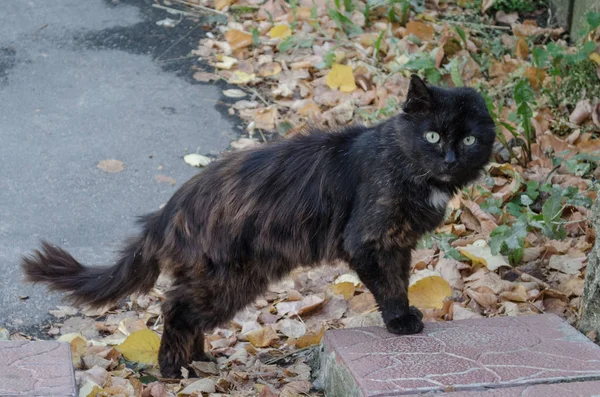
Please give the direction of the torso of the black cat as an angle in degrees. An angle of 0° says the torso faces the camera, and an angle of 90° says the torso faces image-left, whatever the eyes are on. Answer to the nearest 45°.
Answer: approximately 270°

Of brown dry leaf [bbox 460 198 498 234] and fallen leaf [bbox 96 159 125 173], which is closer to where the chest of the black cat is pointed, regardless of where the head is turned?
the brown dry leaf

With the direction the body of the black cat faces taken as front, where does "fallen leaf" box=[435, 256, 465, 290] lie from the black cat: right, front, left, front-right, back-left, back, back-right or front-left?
front-left

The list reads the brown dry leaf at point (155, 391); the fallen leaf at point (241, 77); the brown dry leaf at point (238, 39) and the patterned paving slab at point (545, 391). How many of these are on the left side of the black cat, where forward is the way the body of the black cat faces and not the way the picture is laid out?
2

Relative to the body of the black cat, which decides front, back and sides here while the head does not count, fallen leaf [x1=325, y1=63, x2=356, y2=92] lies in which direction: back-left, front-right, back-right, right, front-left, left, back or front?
left

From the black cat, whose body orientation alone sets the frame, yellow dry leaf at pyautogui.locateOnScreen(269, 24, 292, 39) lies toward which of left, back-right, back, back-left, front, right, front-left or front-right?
left

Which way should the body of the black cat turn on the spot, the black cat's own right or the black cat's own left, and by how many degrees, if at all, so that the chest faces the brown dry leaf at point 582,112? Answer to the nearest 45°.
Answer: approximately 45° to the black cat's own left

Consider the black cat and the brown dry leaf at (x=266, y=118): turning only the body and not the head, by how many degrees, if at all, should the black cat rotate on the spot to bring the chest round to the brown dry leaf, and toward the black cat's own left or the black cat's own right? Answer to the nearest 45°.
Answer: approximately 90° to the black cat's own left

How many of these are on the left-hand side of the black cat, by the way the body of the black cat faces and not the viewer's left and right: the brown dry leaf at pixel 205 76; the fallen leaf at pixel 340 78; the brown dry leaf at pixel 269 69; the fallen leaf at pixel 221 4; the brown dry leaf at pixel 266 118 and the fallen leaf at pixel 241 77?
6

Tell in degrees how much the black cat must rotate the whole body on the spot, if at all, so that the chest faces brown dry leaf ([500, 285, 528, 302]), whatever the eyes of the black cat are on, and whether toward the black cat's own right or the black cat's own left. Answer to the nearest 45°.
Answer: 0° — it already faces it

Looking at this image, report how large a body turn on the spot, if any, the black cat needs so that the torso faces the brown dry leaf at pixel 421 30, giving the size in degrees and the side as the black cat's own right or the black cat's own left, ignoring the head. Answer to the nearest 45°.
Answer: approximately 90° to the black cat's own left

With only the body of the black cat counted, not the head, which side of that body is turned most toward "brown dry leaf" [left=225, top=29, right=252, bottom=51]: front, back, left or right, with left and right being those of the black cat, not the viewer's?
left

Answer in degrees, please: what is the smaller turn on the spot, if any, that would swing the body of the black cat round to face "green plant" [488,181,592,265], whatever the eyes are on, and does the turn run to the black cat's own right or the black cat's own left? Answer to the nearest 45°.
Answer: approximately 45° to the black cat's own left

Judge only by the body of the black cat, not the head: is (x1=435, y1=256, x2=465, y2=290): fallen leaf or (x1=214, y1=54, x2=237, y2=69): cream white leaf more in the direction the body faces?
the fallen leaf
